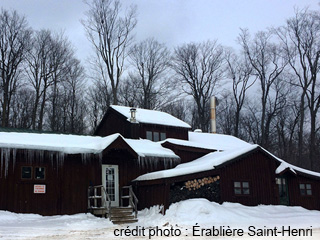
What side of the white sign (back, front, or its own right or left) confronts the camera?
front
